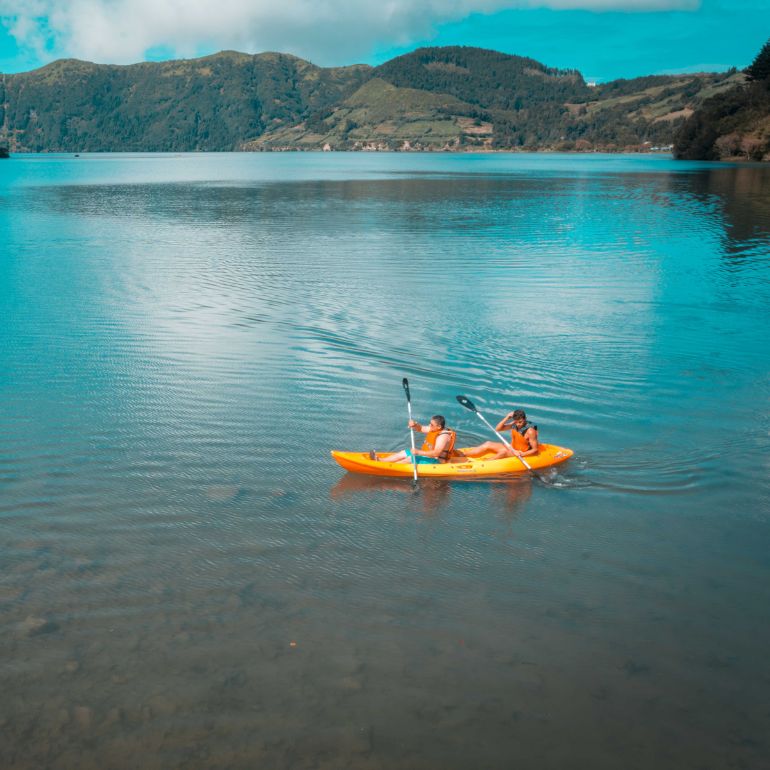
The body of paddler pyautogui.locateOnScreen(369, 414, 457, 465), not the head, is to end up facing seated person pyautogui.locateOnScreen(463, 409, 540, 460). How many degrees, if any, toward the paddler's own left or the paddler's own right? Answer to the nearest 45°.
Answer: approximately 180°

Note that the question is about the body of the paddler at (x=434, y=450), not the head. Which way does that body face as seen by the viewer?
to the viewer's left
